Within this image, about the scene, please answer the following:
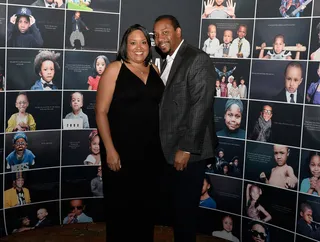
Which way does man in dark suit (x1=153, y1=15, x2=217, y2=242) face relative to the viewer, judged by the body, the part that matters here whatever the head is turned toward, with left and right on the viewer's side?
facing the viewer and to the left of the viewer
